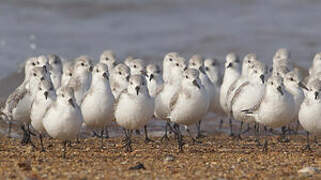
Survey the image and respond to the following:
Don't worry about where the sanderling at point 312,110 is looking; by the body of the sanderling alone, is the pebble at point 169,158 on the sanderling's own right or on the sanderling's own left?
on the sanderling's own right

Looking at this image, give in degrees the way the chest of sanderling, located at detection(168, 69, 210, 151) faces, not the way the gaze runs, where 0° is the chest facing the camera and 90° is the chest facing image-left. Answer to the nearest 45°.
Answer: approximately 315°

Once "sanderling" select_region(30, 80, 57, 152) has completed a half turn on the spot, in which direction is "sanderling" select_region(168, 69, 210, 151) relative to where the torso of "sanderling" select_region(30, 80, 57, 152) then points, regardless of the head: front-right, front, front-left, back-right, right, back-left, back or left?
right

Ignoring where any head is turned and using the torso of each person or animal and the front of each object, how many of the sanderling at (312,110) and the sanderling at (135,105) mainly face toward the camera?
2

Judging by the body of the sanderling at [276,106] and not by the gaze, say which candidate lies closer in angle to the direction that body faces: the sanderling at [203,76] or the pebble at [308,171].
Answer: the pebble

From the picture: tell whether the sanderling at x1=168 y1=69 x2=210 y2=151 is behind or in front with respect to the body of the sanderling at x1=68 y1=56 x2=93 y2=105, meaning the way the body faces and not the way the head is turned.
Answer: in front

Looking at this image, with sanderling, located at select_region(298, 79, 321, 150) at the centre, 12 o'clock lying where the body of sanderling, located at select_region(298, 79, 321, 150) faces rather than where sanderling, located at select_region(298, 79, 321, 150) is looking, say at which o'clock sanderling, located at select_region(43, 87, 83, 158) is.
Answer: sanderling, located at select_region(43, 87, 83, 158) is roughly at 2 o'clock from sanderling, located at select_region(298, 79, 321, 150).

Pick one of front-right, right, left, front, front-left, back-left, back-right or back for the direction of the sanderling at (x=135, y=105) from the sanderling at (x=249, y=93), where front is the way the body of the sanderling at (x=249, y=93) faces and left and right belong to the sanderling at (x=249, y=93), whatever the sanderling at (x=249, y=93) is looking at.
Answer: right
